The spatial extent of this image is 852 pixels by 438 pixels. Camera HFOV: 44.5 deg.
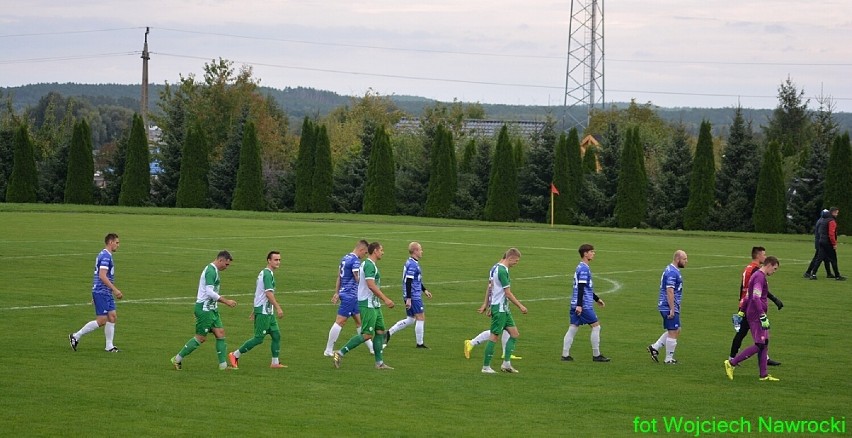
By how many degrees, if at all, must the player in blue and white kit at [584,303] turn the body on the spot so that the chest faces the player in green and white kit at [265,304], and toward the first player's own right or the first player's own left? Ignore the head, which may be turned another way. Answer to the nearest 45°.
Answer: approximately 135° to the first player's own right

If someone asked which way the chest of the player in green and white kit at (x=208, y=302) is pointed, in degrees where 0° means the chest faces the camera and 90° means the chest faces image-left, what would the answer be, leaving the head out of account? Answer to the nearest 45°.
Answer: approximately 270°

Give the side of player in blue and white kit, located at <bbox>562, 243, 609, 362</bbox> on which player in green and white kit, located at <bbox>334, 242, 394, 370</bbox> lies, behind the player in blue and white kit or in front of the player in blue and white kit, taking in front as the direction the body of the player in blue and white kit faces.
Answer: behind

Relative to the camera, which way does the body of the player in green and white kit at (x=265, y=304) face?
to the viewer's right

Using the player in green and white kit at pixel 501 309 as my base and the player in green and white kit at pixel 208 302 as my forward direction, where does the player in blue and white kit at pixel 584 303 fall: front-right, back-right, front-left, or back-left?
back-right

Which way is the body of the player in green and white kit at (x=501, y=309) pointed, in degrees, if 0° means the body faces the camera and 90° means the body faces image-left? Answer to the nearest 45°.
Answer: approximately 270°

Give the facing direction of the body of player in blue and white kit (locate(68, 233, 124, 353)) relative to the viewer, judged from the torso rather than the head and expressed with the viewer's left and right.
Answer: facing to the right of the viewer

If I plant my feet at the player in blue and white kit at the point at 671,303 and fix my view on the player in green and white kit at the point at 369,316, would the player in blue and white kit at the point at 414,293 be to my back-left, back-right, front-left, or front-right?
front-right

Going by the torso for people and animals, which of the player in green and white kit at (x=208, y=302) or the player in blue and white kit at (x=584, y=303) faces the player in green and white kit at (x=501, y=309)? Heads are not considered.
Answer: the player in green and white kit at (x=208, y=302)

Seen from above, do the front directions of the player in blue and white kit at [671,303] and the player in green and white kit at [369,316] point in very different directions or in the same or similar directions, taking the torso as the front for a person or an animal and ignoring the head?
same or similar directions

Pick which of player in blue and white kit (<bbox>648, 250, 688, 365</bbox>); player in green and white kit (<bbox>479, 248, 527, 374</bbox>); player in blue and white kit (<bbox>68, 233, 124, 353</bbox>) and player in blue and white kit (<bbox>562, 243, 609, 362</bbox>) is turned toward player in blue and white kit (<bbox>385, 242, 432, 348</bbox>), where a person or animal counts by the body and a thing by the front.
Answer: player in blue and white kit (<bbox>68, 233, 124, 353</bbox>)
